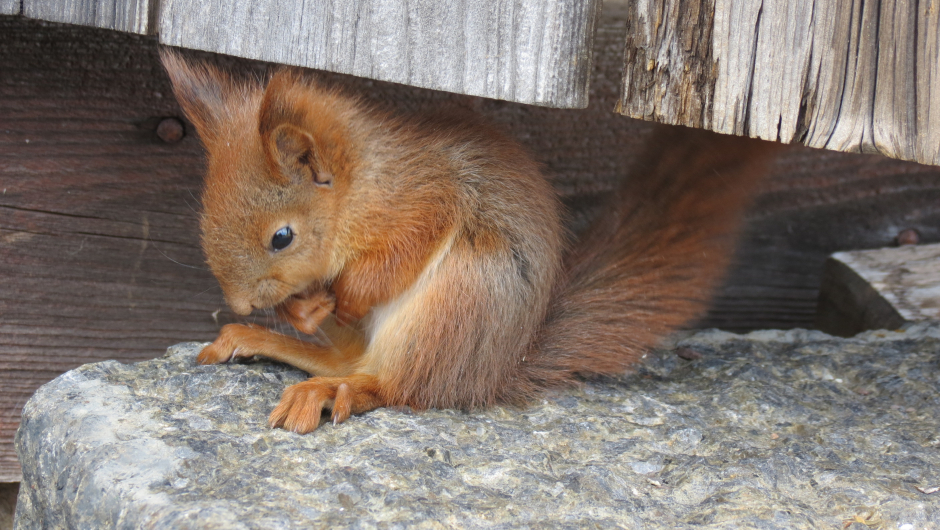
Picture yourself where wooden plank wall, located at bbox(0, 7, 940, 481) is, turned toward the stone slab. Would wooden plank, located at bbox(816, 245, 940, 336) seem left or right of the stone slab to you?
left

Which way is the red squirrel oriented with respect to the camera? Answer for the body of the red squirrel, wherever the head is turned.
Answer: to the viewer's left

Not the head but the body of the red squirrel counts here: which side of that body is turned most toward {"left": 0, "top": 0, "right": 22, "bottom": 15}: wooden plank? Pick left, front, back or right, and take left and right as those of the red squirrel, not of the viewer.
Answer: front

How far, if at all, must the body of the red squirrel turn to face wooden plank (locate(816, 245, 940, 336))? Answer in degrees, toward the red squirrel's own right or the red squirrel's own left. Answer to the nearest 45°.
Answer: approximately 135° to the red squirrel's own right
